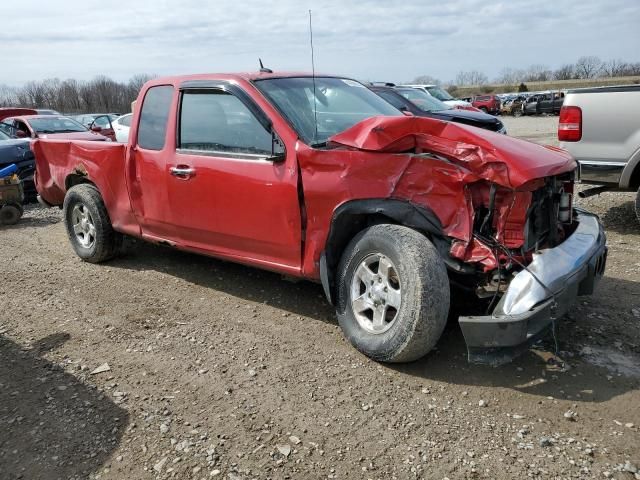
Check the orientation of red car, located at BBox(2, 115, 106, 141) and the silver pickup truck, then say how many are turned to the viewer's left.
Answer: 0

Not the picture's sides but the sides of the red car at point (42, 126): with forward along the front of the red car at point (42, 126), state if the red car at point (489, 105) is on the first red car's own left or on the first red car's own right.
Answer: on the first red car's own left

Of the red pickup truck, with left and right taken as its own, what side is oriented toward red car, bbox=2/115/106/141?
back

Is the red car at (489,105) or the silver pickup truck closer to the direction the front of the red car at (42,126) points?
the silver pickup truck

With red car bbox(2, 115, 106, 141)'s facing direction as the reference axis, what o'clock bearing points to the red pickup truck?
The red pickup truck is roughly at 1 o'clock from the red car.

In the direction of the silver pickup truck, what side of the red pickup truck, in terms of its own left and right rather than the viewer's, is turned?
left

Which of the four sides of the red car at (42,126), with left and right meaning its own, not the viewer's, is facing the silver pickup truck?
front
